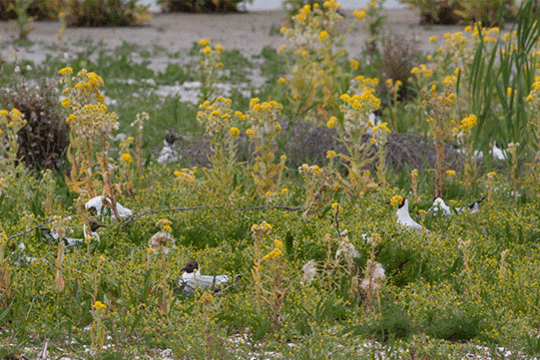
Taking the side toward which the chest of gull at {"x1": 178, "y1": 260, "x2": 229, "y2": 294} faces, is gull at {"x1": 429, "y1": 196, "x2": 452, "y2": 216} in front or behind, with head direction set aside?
behind

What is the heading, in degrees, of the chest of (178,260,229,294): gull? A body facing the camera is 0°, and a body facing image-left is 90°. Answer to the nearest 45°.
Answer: approximately 90°

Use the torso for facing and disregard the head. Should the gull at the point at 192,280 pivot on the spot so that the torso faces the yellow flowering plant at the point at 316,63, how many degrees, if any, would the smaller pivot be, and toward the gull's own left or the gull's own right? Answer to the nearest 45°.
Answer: approximately 90° to the gull's own right

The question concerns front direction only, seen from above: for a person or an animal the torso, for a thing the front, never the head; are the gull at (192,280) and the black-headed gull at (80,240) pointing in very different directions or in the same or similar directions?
very different directions

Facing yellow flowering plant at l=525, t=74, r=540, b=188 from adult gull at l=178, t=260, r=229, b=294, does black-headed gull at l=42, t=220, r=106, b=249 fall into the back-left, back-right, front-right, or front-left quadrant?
back-left

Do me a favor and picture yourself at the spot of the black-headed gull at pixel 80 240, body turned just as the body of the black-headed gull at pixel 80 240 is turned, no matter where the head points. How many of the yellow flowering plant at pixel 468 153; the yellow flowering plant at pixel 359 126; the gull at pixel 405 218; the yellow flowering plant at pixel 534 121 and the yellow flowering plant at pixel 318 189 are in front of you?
5

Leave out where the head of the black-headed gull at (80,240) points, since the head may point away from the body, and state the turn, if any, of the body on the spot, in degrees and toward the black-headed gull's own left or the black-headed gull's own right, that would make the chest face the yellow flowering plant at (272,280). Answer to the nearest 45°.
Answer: approximately 45° to the black-headed gull's own right

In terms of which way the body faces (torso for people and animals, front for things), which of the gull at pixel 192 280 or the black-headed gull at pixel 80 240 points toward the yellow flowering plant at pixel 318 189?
the black-headed gull

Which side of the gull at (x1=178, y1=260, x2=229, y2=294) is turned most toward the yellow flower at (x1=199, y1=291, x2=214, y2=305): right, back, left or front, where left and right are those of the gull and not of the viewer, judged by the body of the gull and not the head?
left

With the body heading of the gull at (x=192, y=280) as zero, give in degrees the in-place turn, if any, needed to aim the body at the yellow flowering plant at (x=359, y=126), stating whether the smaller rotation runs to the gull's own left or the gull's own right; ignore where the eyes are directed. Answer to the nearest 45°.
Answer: approximately 135° to the gull's own right
